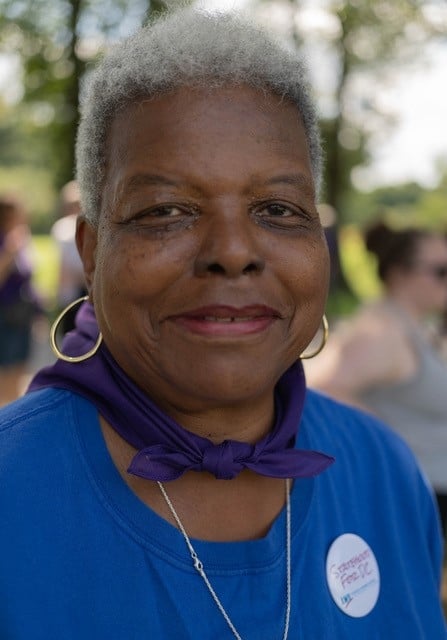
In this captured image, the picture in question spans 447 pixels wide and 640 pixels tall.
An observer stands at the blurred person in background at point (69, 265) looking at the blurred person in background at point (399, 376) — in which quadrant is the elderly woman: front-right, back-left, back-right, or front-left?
front-right

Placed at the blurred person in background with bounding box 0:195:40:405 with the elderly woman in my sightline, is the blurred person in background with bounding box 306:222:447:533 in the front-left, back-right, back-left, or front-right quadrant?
front-left

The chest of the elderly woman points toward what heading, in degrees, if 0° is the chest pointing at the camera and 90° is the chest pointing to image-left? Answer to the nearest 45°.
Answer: approximately 0°

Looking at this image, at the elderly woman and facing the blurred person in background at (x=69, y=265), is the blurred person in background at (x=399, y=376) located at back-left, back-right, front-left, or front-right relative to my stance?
front-right

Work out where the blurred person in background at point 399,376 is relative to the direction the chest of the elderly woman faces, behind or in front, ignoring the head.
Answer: behind

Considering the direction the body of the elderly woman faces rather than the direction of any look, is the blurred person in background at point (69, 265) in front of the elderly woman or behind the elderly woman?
behind

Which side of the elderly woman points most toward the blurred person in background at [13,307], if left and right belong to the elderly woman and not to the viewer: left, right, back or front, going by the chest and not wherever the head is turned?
back

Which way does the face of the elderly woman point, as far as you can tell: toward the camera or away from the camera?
toward the camera
